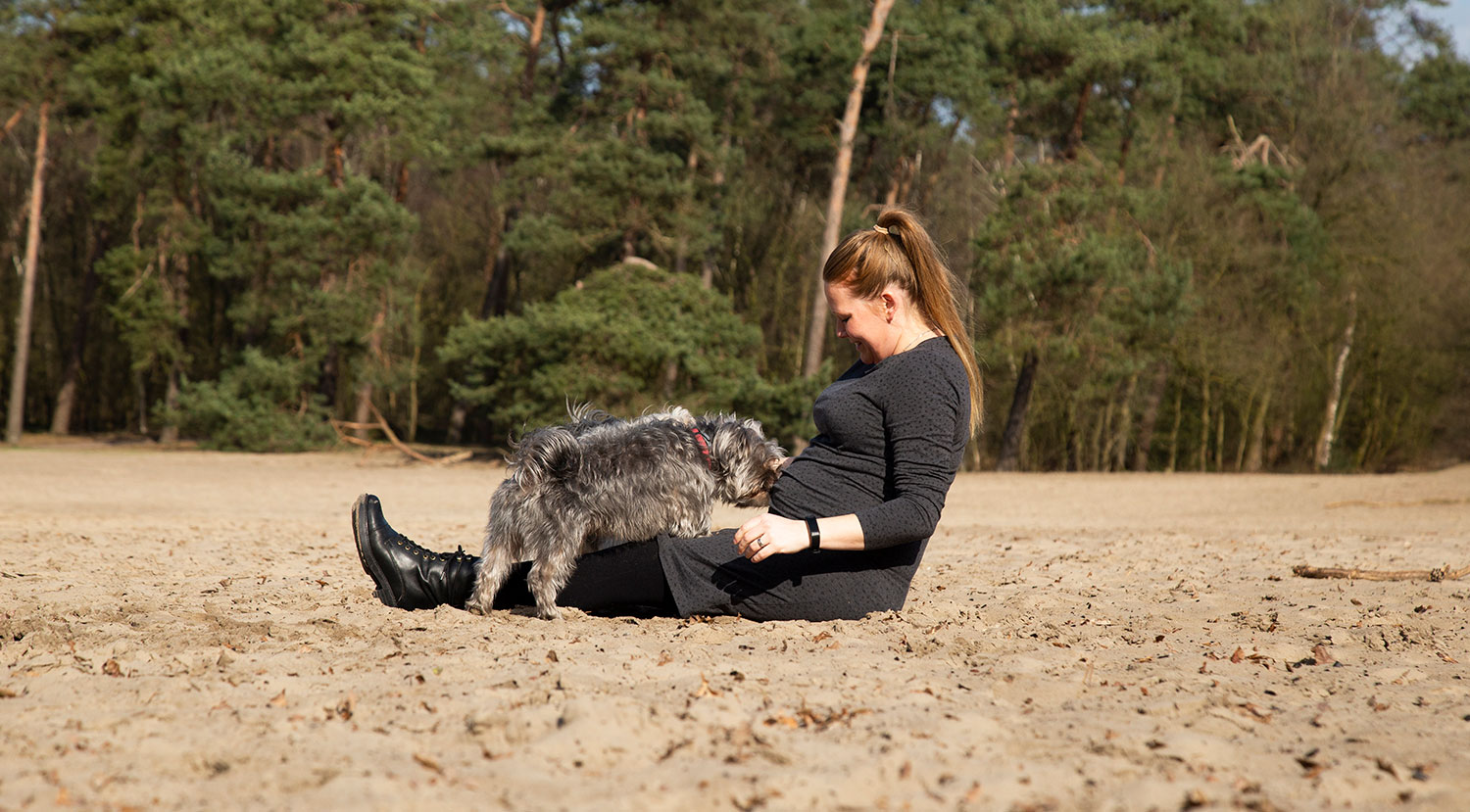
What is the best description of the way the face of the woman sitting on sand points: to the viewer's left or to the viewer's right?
to the viewer's left

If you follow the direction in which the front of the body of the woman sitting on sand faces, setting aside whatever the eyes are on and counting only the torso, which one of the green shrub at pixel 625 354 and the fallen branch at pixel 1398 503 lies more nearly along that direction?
the green shrub

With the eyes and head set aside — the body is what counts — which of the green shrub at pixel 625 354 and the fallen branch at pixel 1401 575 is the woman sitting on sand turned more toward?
the green shrub

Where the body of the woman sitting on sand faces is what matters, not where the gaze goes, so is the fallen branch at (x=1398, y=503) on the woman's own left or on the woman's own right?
on the woman's own right

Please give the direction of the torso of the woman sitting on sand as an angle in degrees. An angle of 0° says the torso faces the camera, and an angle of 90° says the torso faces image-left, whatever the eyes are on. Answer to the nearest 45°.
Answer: approximately 90°

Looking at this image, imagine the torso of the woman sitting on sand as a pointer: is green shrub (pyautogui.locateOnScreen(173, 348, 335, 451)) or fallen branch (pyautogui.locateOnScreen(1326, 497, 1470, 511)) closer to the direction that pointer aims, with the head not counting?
the green shrub

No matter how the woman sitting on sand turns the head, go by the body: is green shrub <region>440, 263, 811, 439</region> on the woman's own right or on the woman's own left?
on the woman's own right

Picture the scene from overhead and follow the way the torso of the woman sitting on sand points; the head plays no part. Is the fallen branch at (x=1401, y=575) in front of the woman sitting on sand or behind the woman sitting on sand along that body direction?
behind

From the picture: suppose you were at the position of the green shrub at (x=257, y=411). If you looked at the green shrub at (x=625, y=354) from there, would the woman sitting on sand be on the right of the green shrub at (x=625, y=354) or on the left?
right
